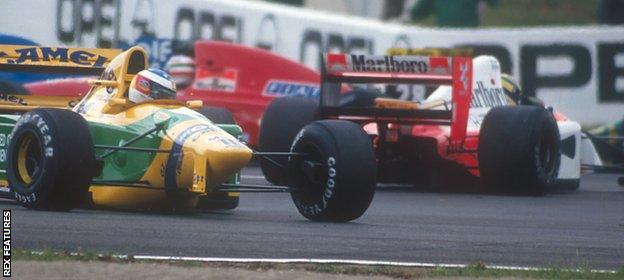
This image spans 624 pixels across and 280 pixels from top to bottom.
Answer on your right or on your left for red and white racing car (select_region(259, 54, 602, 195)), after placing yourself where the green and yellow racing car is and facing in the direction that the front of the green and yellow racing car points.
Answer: on your left

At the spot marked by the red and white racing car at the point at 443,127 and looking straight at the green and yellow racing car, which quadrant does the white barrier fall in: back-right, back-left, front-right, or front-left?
back-right

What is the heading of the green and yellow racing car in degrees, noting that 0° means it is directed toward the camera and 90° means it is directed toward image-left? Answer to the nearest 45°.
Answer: approximately 315°

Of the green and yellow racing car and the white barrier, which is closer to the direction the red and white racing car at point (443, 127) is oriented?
the white barrier

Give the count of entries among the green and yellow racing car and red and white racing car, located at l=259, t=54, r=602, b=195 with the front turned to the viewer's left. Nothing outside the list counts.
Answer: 0

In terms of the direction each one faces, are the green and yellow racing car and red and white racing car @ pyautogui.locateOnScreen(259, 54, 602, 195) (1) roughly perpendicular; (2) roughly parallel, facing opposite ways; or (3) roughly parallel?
roughly perpendicular

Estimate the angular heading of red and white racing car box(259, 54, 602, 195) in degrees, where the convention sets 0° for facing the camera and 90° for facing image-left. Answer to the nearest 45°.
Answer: approximately 225°
